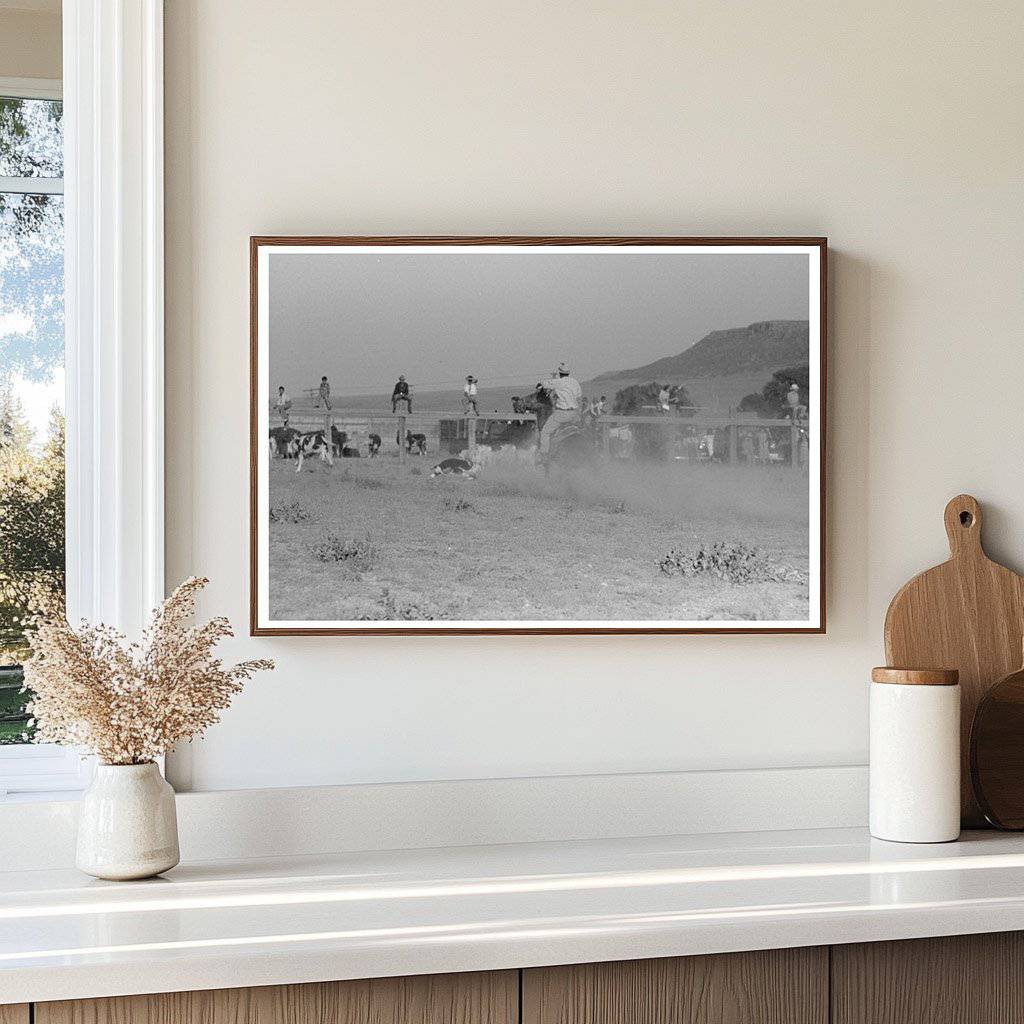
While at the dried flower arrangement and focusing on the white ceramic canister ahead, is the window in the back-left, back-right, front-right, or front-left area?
back-left

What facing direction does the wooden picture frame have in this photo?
toward the camera
